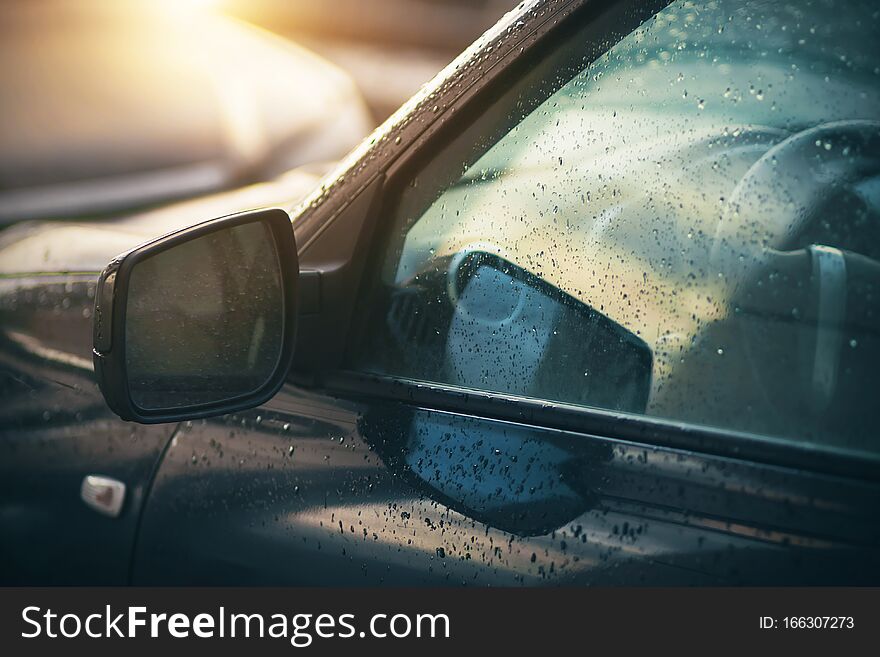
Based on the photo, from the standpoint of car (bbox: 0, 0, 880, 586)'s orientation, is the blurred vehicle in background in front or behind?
in front

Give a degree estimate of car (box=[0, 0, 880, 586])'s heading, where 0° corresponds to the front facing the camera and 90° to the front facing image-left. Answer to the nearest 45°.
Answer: approximately 135°
